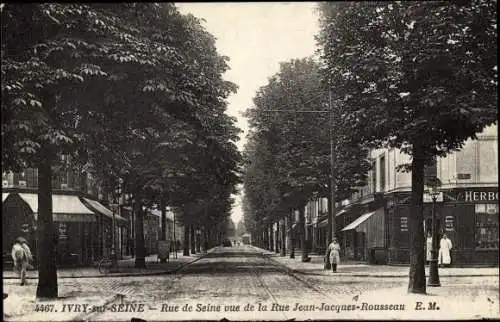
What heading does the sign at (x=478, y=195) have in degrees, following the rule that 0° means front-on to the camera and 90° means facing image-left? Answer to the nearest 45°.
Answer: approximately 0°
